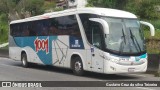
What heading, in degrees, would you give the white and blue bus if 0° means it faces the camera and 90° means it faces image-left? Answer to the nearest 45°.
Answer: approximately 315°
